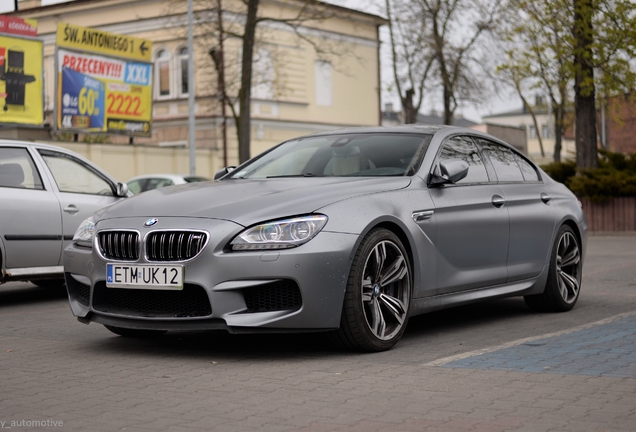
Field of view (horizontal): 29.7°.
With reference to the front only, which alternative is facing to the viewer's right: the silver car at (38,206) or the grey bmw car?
the silver car

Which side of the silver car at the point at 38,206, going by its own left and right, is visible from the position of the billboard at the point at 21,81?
left

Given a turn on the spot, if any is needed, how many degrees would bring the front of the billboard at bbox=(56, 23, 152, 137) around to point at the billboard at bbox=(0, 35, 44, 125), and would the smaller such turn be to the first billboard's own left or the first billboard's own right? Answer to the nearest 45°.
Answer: approximately 90° to the first billboard's own right

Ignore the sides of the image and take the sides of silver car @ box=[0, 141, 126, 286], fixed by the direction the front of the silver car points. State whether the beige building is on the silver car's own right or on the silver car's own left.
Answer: on the silver car's own left

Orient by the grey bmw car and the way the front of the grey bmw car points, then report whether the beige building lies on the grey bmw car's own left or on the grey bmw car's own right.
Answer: on the grey bmw car's own right

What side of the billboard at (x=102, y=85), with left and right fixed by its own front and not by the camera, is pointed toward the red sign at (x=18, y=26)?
right

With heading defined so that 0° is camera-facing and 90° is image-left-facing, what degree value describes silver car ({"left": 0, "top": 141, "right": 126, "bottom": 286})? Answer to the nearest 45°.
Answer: approximately 270°

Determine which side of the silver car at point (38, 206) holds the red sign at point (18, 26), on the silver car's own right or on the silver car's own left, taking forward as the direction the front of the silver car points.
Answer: on the silver car's own left
